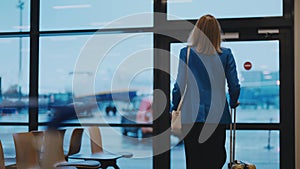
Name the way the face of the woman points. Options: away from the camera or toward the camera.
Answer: away from the camera

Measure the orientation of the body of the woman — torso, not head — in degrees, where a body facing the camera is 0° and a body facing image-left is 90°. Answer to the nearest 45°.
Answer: approximately 180°

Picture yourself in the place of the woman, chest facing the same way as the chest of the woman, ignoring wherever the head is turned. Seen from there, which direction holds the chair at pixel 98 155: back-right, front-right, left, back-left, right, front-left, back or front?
front-left
